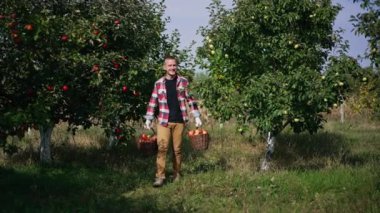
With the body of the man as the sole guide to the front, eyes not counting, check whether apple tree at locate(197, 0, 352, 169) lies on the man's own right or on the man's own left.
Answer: on the man's own left

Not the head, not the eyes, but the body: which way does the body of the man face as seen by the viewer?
toward the camera

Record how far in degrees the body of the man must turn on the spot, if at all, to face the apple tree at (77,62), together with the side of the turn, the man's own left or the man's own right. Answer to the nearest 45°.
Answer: approximately 135° to the man's own right
